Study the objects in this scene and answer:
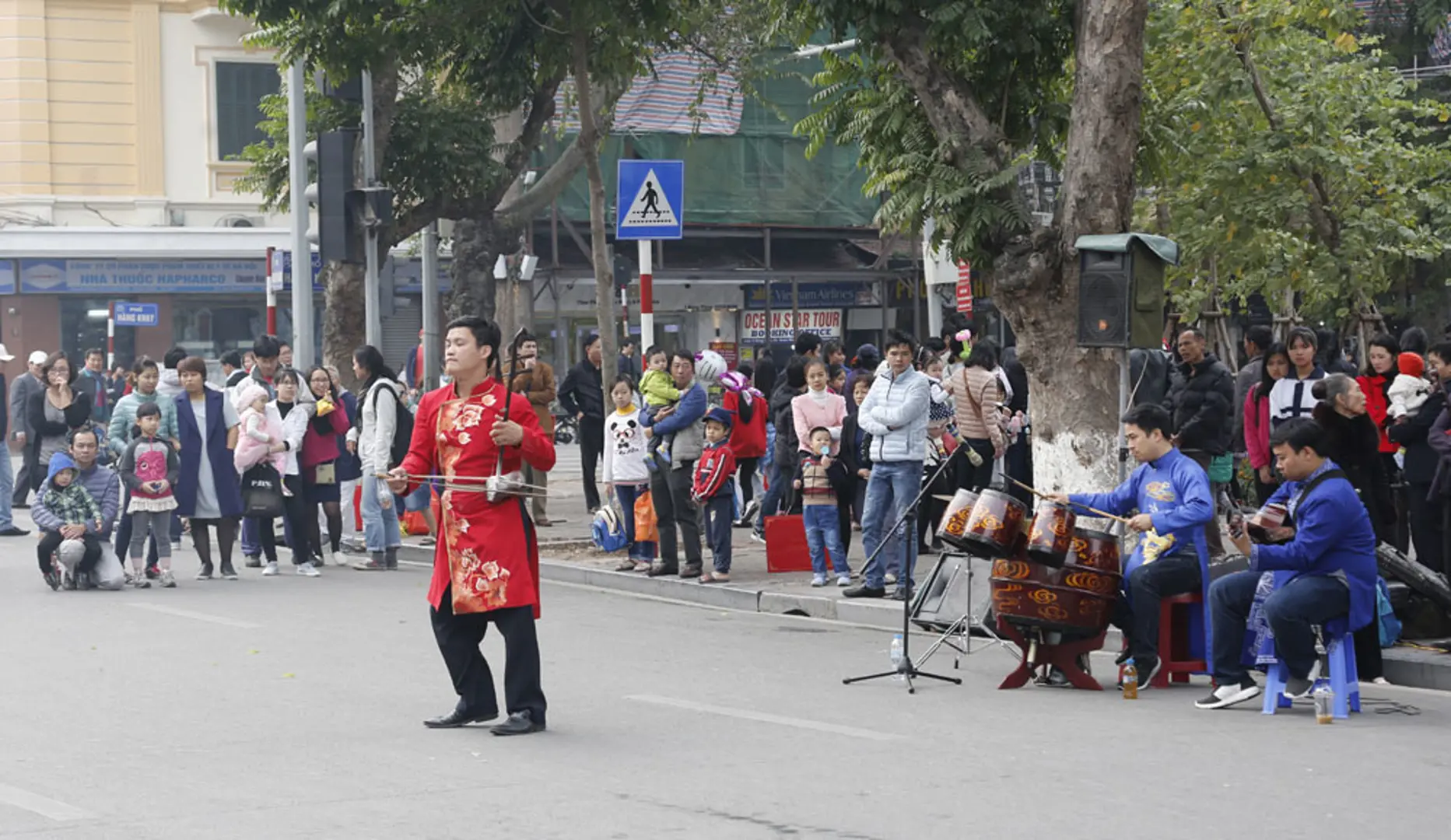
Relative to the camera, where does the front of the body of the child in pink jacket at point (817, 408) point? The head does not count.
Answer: toward the camera

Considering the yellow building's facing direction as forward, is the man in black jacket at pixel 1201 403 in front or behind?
in front

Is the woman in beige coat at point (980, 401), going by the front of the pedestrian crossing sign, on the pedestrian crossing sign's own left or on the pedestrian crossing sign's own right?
on the pedestrian crossing sign's own left

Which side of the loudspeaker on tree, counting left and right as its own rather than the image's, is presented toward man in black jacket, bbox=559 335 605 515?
right

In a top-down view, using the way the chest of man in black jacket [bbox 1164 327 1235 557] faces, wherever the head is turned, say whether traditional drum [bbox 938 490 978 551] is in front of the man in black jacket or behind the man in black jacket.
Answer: in front

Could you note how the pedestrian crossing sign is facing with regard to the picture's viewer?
facing the viewer

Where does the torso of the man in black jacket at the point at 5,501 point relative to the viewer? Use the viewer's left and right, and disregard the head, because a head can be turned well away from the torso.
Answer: facing to the right of the viewer

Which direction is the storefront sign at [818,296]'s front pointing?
toward the camera

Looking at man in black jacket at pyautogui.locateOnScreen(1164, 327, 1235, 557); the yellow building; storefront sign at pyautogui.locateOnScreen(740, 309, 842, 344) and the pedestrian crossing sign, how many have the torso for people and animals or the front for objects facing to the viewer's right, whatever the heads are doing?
0

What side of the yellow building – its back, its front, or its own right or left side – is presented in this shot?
front
